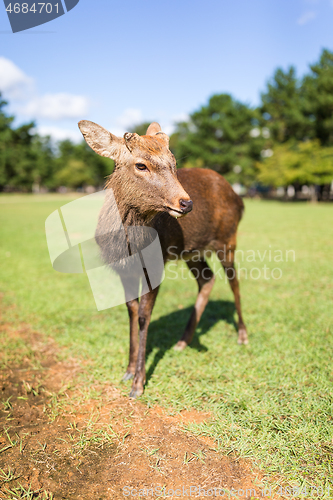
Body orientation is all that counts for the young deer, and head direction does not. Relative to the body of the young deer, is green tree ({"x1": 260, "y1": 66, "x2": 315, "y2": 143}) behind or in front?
behind

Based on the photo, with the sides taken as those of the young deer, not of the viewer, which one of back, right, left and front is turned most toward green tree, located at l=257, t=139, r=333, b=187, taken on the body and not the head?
back

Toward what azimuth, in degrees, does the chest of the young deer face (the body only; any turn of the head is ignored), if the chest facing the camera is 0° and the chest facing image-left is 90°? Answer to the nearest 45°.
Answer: approximately 45°

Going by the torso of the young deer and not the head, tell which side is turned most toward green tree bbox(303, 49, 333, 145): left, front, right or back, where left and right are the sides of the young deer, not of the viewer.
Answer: back
